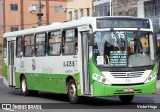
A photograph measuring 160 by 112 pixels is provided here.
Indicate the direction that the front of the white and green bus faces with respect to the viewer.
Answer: facing the viewer and to the right of the viewer
